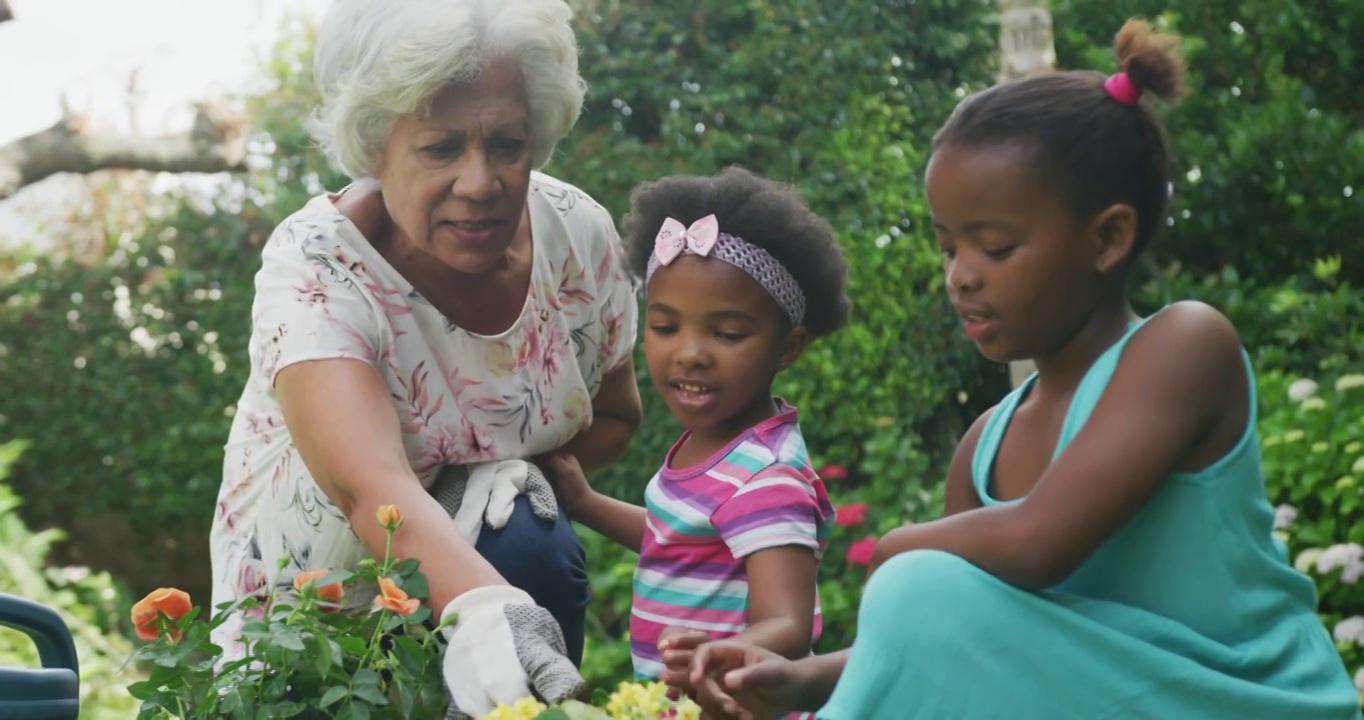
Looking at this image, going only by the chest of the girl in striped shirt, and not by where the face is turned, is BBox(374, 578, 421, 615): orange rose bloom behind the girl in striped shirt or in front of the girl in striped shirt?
in front

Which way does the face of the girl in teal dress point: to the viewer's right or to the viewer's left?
to the viewer's left

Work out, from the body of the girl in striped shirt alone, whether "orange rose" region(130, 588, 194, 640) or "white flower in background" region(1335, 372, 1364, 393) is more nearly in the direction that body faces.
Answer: the orange rose

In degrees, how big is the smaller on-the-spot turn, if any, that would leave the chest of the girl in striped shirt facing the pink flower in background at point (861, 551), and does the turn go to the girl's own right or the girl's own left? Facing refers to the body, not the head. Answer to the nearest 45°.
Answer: approximately 135° to the girl's own right

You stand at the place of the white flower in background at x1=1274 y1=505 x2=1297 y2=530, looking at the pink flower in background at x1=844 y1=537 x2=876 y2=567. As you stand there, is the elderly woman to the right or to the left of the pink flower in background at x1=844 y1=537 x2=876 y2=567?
left

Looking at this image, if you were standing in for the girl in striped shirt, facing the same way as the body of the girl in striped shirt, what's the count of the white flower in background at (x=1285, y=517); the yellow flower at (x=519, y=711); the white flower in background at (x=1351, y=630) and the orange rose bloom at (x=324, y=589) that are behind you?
2

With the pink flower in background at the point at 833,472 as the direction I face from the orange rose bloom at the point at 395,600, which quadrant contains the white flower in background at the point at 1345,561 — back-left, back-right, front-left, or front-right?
front-right

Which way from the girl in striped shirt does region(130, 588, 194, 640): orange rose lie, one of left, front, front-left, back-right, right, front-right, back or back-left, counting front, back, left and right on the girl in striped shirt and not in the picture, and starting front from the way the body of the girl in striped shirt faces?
front
